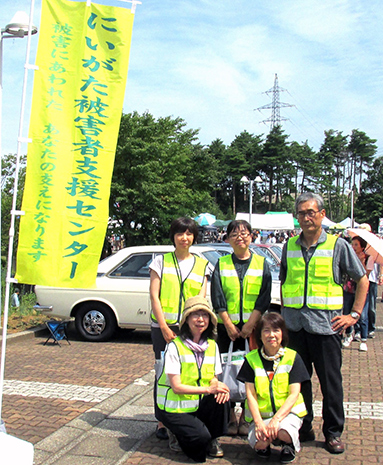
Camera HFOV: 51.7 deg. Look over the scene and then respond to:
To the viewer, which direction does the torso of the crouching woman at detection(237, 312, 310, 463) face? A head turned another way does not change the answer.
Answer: toward the camera

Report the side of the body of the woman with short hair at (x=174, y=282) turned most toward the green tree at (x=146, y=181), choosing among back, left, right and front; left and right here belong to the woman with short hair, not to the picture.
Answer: back

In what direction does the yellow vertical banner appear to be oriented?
toward the camera

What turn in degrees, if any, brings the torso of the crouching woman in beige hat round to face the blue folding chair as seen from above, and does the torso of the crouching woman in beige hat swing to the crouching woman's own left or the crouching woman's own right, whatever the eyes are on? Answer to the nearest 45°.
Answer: approximately 180°

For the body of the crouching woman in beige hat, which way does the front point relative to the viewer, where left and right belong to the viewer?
facing the viewer and to the right of the viewer

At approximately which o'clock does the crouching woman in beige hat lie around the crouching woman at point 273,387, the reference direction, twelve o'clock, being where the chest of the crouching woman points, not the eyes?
The crouching woman in beige hat is roughly at 3 o'clock from the crouching woman.

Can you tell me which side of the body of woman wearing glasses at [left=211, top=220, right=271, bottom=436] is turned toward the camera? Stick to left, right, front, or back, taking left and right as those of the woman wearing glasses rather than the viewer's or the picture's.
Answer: front

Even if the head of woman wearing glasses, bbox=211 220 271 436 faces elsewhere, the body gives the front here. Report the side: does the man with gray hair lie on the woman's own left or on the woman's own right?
on the woman's own left

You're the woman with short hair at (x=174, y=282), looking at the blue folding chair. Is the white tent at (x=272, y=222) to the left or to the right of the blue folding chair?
right

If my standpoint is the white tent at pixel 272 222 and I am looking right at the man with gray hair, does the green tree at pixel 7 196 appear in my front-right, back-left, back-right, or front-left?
front-right

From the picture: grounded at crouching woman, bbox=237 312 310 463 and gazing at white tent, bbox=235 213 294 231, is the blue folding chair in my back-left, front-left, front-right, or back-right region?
front-left
